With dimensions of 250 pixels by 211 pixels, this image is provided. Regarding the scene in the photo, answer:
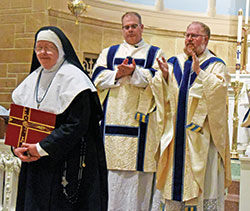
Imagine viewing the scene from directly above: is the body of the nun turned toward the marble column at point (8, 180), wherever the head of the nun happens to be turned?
no

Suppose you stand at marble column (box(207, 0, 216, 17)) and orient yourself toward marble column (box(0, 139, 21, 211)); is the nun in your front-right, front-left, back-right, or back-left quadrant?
front-left

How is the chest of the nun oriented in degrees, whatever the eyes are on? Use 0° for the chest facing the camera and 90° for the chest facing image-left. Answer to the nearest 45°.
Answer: approximately 45°

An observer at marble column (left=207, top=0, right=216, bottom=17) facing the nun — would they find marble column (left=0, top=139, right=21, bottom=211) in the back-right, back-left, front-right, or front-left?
front-right

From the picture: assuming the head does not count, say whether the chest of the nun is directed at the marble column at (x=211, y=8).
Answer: no
